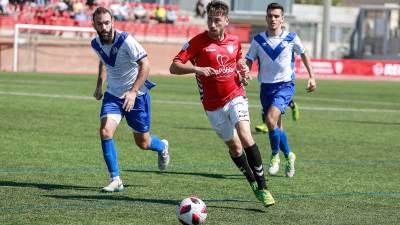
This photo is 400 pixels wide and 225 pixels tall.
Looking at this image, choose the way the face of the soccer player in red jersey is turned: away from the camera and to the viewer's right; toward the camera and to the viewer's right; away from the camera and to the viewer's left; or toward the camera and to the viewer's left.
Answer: toward the camera and to the viewer's left

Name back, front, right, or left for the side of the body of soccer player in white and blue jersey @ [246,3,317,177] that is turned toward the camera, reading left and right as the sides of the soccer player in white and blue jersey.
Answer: front

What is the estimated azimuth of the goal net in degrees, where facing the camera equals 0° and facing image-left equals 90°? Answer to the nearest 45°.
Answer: approximately 0°

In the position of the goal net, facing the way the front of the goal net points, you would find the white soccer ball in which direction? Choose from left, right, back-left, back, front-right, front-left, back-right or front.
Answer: front

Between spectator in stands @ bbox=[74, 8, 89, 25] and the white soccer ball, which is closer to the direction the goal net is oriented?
the white soccer ball

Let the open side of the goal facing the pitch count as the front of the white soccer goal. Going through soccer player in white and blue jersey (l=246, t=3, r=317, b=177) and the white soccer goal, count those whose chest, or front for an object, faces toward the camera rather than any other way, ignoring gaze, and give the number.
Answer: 2

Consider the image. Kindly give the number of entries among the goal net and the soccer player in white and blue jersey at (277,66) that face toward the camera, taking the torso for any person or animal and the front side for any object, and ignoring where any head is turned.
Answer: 2

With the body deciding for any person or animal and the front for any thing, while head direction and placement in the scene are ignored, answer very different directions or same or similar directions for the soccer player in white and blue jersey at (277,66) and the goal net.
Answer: same or similar directions

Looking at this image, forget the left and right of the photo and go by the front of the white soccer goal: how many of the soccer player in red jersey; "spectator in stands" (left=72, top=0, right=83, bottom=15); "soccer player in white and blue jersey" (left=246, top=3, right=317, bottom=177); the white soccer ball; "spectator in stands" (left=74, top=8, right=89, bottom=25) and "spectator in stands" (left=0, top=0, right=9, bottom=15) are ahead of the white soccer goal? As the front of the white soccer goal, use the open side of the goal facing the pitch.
3

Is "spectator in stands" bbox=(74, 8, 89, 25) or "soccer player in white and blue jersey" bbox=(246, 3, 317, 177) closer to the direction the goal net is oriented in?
the soccer player in white and blue jersey

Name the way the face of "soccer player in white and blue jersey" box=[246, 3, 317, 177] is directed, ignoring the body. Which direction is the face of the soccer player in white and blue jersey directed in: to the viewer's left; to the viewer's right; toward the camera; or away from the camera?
toward the camera

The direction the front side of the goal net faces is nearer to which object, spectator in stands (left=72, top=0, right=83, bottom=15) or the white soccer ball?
the white soccer ball

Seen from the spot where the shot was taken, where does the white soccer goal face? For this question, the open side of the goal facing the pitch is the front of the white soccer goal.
facing the viewer
